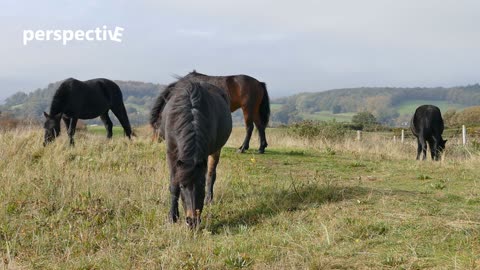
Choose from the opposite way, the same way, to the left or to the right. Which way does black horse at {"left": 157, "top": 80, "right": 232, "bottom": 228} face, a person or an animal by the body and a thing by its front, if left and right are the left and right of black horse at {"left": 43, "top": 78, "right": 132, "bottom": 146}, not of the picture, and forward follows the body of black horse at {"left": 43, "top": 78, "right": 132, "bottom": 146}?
to the left

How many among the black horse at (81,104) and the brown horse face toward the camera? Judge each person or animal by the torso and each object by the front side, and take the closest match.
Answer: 0

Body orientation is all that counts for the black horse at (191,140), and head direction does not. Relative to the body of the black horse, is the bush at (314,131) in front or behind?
behind

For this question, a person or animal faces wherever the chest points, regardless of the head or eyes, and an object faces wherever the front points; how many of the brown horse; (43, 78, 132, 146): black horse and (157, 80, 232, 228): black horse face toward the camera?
1

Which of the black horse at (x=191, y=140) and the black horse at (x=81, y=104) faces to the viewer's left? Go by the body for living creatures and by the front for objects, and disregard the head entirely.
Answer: the black horse at (x=81, y=104)

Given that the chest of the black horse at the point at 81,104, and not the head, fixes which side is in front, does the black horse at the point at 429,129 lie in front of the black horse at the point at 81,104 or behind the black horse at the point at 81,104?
behind

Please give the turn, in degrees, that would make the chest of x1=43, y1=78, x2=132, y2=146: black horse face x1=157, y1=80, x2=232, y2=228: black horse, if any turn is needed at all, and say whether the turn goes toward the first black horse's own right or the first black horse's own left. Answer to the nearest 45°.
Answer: approximately 90° to the first black horse's own left

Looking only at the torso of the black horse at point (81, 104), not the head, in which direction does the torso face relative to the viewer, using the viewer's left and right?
facing to the left of the viewer

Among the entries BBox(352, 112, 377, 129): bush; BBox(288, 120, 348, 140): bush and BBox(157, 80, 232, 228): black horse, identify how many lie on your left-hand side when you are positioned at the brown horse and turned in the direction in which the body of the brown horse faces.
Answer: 1

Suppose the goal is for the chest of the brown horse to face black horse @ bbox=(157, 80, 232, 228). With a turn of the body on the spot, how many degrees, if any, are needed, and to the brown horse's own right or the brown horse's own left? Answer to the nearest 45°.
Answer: approximately 90° to the brown horse's own left

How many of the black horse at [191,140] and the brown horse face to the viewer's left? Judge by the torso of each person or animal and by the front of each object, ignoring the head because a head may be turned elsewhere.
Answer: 1

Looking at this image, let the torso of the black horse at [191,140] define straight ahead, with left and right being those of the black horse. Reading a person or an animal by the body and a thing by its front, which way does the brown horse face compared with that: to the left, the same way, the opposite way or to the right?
to the right

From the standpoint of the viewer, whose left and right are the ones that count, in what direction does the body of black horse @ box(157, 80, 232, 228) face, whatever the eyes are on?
facing the viewer

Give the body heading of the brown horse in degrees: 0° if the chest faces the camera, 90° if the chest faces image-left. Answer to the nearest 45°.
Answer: approximately 90°

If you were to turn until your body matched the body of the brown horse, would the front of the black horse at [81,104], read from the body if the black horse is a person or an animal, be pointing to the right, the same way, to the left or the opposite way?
the same way

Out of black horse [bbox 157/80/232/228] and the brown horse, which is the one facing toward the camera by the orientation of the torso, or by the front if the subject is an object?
the black horse
